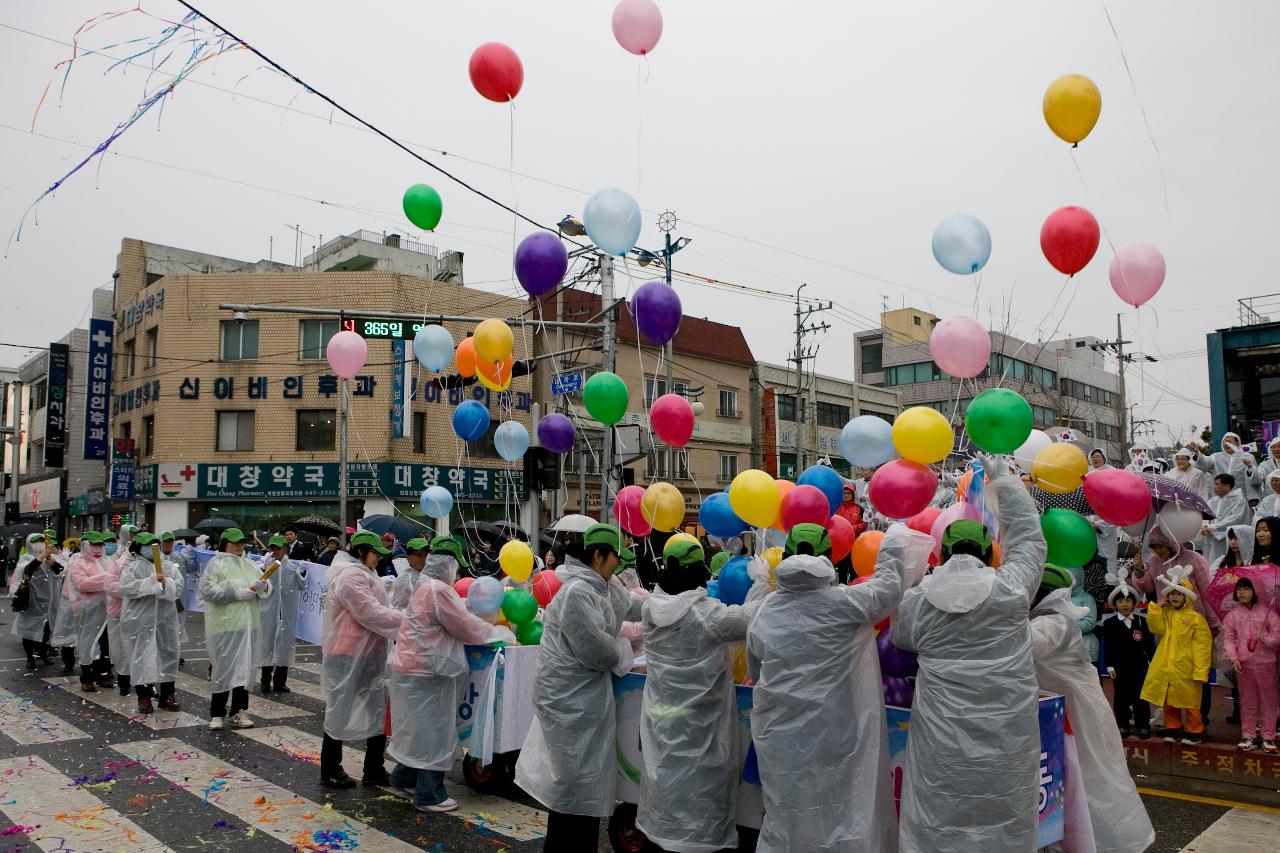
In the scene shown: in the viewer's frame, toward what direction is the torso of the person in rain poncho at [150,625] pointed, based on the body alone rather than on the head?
toward the camera

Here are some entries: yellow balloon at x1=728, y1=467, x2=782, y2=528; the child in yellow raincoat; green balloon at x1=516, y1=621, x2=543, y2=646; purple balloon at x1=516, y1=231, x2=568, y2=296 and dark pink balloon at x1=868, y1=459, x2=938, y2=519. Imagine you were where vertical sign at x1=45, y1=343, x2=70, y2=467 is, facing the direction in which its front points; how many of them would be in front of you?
5

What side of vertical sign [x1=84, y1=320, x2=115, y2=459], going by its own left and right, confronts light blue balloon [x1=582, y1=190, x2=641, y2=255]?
front

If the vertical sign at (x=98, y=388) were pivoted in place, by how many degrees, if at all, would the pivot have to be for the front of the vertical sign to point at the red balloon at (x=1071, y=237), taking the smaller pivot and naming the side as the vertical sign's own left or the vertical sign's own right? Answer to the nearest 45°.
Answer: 0° — it already faces it

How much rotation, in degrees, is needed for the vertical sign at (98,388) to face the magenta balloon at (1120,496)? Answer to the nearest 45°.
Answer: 0° — it already faces it

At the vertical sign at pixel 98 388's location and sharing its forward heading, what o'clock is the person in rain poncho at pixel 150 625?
The person in rain poncho is roughly at 12 o'clock from the vertical sign.

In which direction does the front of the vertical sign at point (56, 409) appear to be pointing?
toward the camera

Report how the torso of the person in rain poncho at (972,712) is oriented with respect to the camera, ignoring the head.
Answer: away from the camera

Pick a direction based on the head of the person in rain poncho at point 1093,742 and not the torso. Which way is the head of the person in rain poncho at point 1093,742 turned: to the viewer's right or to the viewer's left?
to the viewer's left

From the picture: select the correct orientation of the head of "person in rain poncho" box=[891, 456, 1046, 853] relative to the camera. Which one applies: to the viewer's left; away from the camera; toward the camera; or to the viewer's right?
away from the camera
